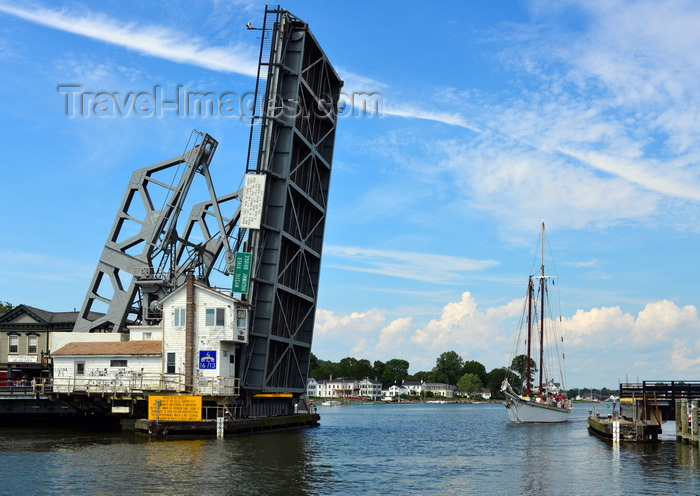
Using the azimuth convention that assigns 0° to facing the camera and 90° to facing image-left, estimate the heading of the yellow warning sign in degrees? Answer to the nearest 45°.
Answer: approximately 0°

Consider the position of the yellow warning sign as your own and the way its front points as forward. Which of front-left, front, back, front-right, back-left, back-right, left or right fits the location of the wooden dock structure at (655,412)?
left

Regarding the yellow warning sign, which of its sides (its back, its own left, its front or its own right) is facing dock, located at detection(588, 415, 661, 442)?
left
